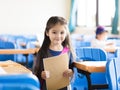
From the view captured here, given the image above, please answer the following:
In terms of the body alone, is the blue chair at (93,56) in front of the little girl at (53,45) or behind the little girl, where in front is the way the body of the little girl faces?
behind

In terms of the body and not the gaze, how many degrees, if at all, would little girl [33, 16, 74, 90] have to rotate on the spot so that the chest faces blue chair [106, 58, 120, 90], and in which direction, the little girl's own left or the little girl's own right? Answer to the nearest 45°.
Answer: approximately 45° to the little girl's own left

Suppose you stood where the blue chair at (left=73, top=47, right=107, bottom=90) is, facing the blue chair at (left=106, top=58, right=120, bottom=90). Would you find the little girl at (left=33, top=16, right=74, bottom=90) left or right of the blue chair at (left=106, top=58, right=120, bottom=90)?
right

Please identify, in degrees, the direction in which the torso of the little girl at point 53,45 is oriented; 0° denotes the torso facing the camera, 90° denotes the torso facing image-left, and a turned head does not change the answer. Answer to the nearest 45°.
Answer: approximately 0°
